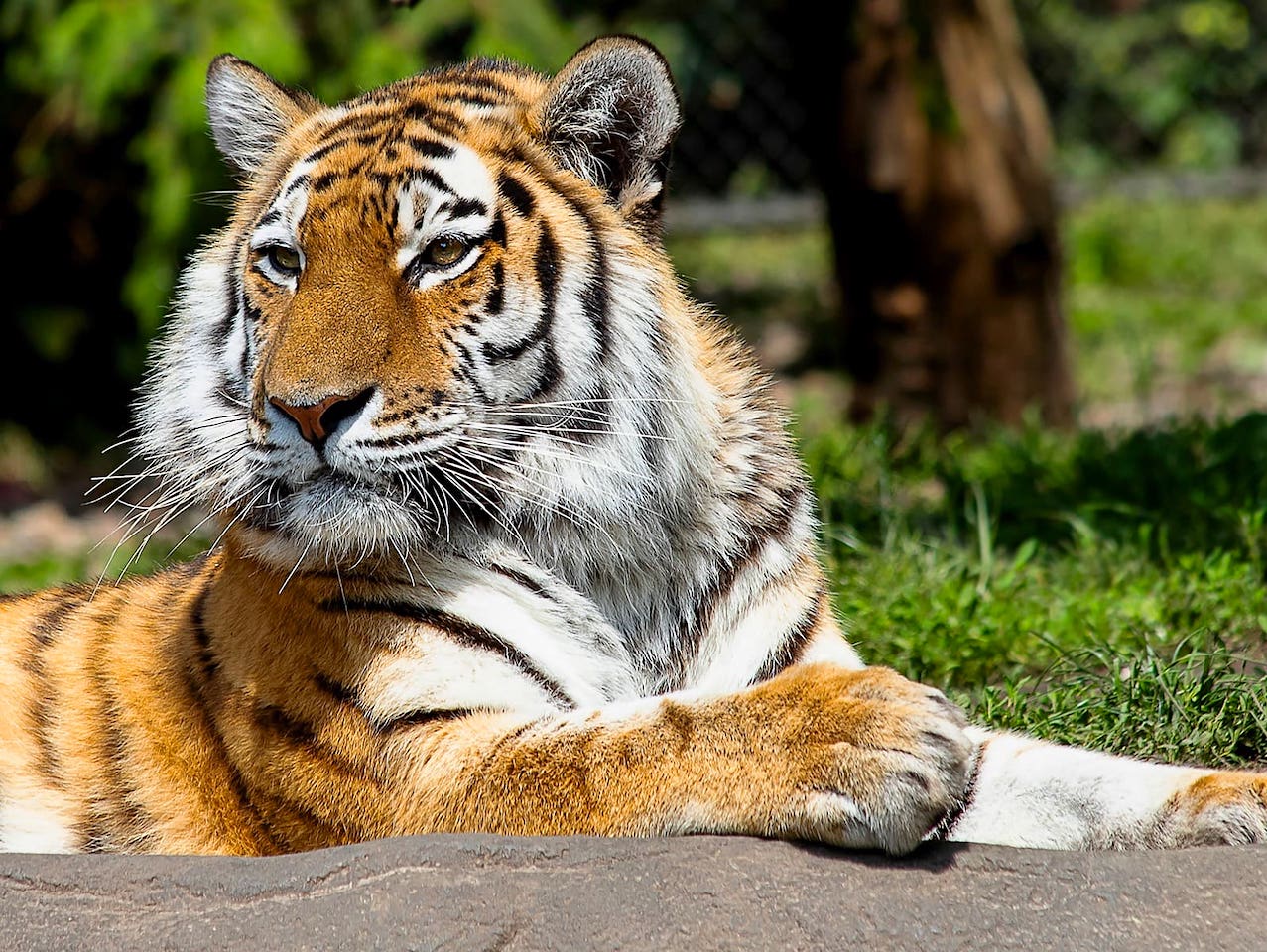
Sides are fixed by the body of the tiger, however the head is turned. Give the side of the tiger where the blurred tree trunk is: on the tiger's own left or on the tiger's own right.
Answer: on the tiger's own left

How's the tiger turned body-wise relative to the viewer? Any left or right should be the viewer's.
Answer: facing to the right of the viewer
